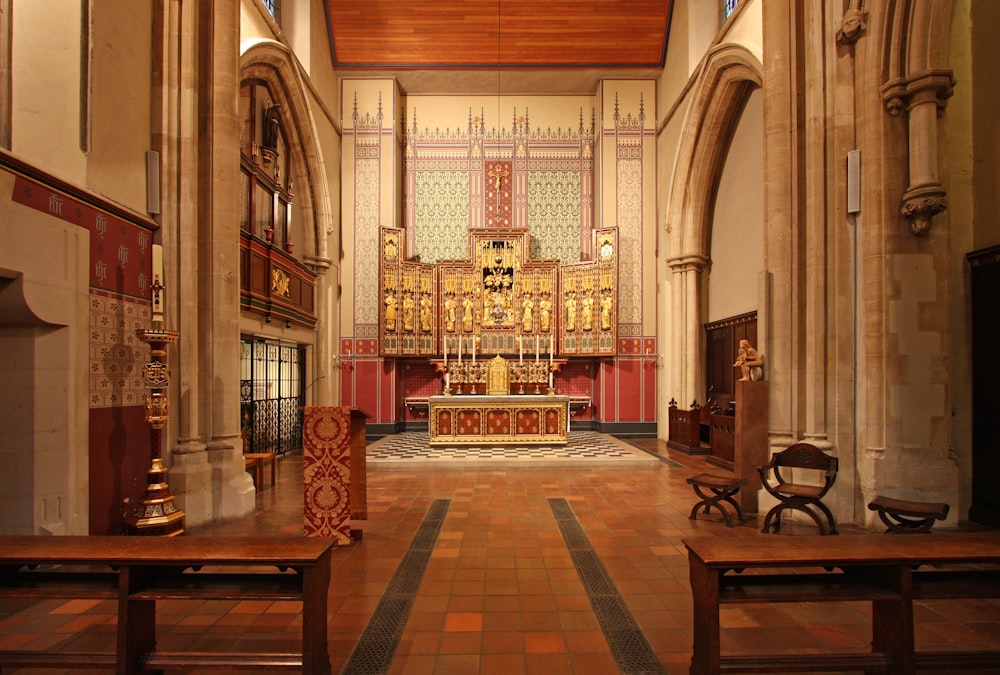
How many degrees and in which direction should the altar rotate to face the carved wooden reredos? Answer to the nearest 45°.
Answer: approximately 180°

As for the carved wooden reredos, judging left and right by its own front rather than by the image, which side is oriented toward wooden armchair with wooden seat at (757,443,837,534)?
front

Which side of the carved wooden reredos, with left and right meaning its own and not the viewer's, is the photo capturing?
front

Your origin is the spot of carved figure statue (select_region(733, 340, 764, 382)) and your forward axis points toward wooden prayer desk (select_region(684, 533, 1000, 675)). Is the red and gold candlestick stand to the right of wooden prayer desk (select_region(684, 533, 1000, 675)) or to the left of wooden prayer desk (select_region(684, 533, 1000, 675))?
right

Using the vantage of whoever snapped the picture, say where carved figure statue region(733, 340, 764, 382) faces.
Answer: facing the viewer and to the left of the viewer

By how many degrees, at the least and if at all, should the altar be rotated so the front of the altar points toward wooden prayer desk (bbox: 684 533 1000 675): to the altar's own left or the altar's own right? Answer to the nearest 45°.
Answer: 0° — it already faces it

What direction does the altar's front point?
toward the camera
